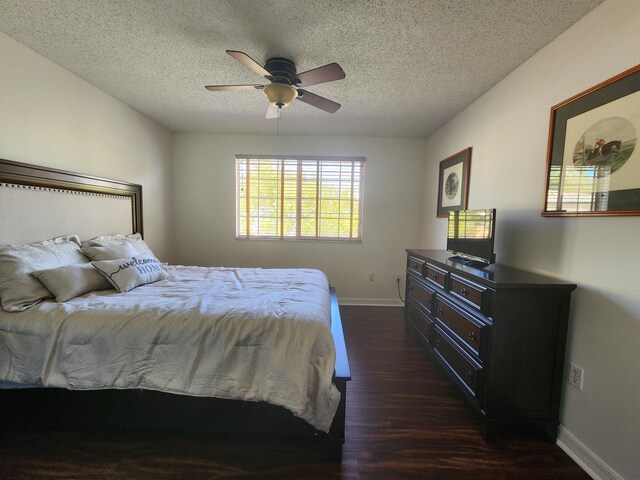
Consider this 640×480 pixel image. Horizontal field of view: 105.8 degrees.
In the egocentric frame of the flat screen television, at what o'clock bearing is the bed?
The bed is roughly at 12 o'clock from the flat screen television.

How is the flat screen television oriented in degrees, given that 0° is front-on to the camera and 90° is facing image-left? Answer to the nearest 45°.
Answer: approximately 45°

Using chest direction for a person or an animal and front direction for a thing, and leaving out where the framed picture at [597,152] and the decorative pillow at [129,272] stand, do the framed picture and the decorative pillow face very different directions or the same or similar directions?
very different directions

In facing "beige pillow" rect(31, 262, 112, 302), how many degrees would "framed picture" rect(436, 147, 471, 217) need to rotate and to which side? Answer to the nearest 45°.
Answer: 0° — it already faces it

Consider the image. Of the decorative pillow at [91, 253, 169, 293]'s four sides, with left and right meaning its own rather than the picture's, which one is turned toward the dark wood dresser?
front

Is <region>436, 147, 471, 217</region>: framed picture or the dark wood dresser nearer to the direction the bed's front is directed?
the dark wood dresser

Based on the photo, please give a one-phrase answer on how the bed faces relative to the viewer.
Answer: facing the viewer and to the right of the viewer

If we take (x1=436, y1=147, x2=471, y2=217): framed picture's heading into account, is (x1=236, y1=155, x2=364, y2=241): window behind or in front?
in front

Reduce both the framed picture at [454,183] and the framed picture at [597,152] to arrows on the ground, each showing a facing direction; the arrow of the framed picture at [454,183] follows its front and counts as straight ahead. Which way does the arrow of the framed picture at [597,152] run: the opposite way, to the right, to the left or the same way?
the same way

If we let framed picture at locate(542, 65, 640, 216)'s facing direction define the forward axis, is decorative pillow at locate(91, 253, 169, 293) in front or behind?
in front

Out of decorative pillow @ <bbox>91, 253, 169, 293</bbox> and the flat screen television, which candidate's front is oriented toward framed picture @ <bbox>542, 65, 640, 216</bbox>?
the decorative pillow

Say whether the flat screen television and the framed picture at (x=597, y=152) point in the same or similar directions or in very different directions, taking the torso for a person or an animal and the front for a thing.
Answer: same or similar directions

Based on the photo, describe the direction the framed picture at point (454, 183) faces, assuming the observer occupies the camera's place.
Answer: facing the viewer and to the left of the viewer

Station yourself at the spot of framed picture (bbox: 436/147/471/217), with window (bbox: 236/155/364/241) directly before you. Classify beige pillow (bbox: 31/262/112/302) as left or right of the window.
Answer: left

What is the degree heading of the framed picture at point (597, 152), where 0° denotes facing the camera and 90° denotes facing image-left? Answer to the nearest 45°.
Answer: approximately 45°

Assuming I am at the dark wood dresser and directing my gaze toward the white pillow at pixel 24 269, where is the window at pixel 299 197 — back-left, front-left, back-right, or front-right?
front-right
